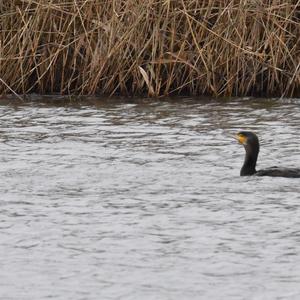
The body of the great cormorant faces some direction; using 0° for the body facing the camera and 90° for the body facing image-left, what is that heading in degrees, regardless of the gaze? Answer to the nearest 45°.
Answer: approximately 90°
